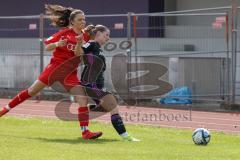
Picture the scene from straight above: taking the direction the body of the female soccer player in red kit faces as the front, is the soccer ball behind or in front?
in front

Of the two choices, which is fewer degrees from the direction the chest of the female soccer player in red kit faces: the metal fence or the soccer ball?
the soccer ball

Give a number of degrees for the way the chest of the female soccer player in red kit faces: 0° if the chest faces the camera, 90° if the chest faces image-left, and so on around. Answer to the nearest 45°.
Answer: approximately 315°

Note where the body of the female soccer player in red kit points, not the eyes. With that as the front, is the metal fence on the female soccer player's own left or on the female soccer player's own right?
on the female soccer player's own left
